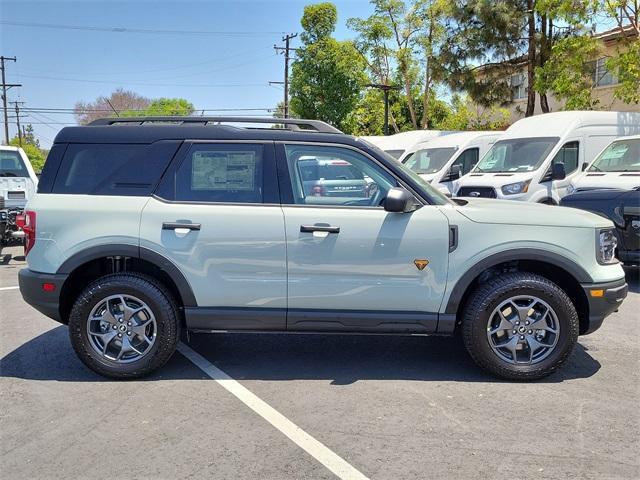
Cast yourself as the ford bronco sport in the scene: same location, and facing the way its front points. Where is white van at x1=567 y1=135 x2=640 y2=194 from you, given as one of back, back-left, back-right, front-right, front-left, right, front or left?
front-left

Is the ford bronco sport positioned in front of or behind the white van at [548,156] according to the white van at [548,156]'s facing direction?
in front

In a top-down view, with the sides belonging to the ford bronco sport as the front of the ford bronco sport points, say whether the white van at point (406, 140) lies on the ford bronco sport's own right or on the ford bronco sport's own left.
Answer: on the ford bronco sport's own left

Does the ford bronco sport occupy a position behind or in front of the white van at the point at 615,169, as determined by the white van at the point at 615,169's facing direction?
in front

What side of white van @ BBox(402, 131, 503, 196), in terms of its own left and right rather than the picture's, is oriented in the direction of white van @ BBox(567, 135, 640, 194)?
left

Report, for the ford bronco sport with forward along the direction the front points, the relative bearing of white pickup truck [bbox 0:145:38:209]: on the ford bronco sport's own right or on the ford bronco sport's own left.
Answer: on the ford bronco sport's own left

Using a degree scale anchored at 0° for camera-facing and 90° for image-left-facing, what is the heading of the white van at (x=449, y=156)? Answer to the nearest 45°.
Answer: approximately 45°

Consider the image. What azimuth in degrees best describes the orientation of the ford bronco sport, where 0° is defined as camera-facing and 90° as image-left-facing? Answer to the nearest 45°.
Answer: approximately 270°

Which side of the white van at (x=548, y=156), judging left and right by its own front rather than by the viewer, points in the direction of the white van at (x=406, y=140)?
right

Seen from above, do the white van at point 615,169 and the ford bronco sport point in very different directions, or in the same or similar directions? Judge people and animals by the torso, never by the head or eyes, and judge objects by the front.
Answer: very different directions

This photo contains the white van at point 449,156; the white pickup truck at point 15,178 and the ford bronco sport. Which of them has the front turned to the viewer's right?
the ford bronco sport

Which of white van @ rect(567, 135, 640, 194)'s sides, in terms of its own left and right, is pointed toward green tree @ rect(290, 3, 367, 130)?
right

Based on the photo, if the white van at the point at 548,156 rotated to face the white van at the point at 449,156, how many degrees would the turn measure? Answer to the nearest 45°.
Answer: approximately 90° to its right

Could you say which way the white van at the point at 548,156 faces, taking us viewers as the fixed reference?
facing the viewer and to the left of the viewer
